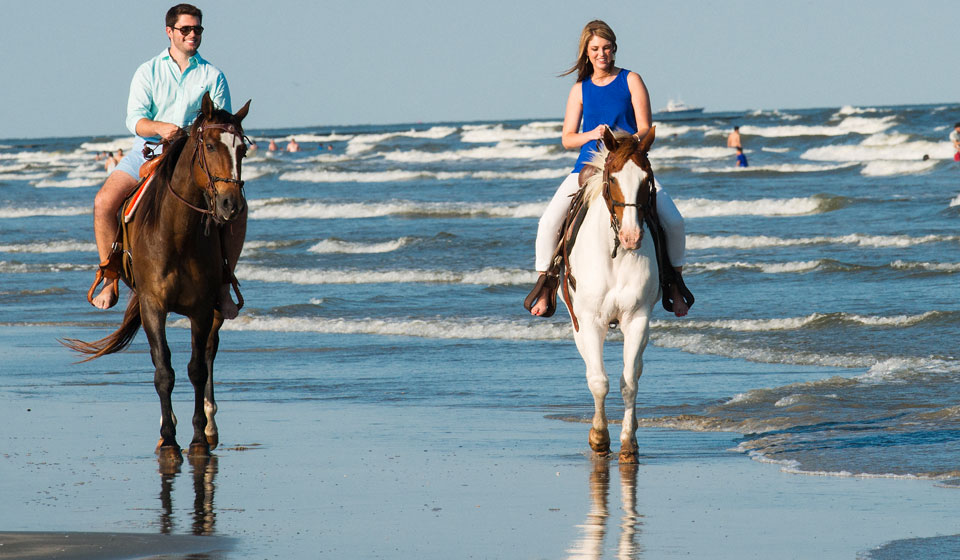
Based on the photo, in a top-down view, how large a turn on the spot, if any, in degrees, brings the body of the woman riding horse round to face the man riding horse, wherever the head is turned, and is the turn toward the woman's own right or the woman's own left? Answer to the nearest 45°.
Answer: approximately 90° to the woman's own right

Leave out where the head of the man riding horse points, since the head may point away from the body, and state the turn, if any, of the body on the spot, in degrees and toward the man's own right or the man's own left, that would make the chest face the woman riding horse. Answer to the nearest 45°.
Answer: approximately 45° to the man's own left

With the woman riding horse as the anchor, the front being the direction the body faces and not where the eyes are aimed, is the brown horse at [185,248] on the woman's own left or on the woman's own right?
on the woman's own right

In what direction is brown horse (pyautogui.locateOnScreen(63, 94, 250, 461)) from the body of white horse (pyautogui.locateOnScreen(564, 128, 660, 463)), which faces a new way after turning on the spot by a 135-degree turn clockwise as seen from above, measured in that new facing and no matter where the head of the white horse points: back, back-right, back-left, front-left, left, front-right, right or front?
front-left

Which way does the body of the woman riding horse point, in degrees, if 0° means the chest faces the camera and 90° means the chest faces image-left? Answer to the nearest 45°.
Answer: approximately 0°

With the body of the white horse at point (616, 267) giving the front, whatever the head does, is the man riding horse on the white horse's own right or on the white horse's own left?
on the white horse's own right

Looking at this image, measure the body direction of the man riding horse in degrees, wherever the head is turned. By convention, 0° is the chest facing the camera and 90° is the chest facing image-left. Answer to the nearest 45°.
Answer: approximately 0°

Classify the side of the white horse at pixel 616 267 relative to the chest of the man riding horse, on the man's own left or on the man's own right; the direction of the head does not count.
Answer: on the man's own left
